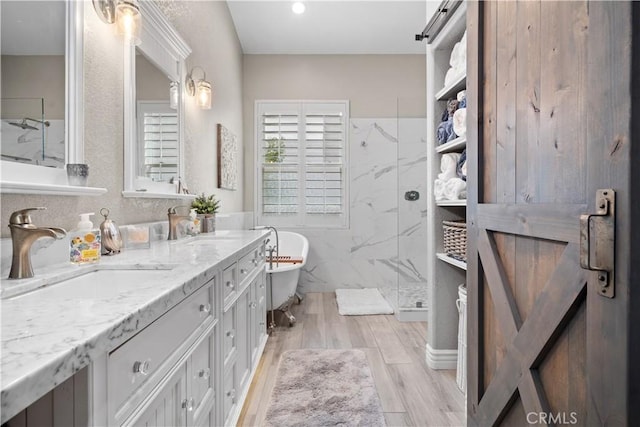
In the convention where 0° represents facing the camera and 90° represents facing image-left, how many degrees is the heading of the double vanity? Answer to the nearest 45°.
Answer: approximately 315°

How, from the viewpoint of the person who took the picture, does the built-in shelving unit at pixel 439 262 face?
facing to the left of the viewer

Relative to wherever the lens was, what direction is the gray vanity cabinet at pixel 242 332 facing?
facing to the right of the viewer

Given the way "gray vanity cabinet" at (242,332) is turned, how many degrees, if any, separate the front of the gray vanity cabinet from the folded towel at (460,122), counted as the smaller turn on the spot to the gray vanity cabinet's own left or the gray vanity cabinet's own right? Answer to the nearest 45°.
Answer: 0° — it already faces it

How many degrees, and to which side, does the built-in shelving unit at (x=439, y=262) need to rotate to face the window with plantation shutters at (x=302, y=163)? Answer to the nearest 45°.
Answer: approximately 45° to its right

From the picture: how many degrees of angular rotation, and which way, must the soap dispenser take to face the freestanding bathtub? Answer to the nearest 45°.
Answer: approximately 90° to its left
